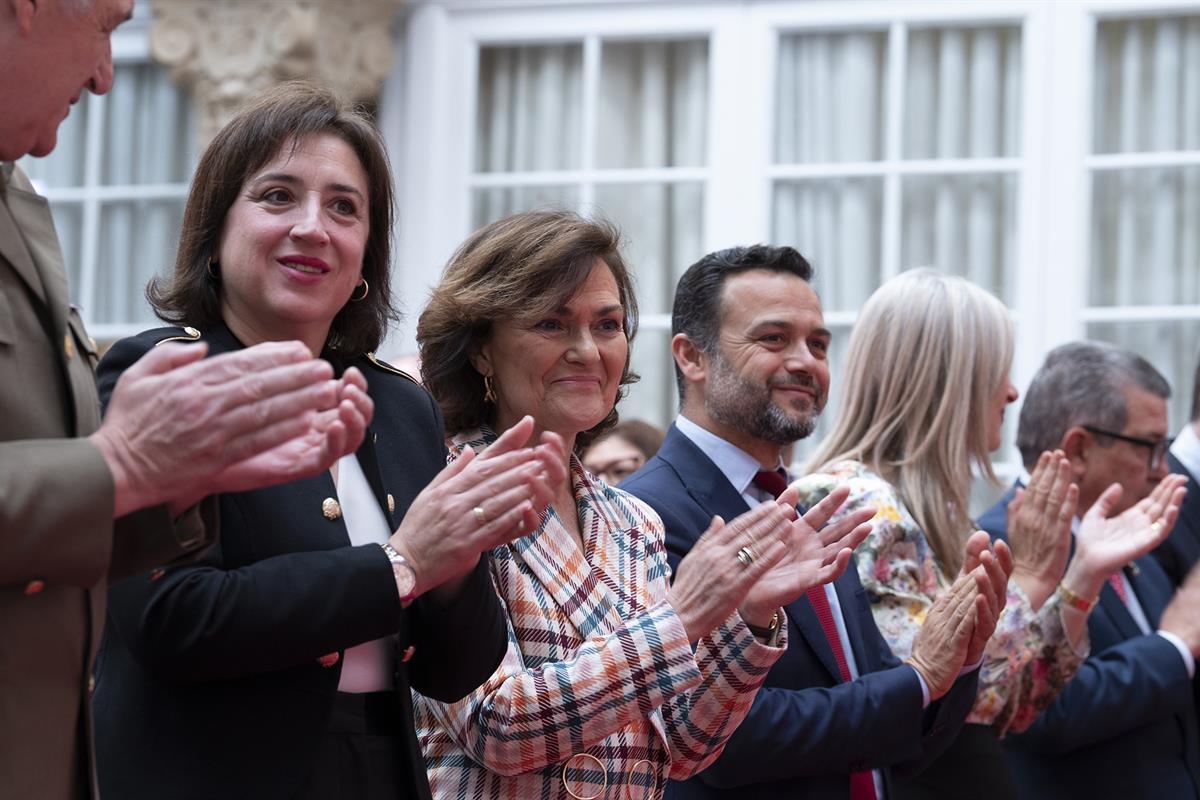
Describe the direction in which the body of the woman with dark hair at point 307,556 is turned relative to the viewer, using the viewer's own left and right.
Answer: facing the viewer and to the right of the viewer

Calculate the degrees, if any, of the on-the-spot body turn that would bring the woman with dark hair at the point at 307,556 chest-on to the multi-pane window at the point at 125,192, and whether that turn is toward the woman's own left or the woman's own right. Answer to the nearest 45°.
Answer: approximately 135° to the woman's own left

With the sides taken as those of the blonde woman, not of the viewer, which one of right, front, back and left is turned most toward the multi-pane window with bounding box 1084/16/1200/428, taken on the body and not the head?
left

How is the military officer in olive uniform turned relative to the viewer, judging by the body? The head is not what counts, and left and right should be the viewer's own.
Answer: facing to the right of the viewer

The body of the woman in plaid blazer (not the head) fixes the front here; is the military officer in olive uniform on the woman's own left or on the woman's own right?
on the woman's own right

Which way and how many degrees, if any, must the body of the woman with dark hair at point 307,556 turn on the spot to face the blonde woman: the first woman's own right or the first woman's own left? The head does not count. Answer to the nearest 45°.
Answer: approximately 90° to the first woman's own left

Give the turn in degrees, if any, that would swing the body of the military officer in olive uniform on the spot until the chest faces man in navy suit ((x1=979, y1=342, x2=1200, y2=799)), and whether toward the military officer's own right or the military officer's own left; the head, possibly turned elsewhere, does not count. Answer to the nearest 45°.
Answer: approximately 45° to the military officer's own left

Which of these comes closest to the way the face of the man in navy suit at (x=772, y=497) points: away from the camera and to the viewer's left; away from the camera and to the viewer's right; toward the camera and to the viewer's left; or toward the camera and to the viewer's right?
toward the camera and to the viewer's right

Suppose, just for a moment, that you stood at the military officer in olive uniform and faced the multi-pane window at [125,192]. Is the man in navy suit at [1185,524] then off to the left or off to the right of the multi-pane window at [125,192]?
right

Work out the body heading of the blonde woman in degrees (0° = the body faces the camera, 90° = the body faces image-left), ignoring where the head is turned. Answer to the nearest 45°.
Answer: approximately 270°

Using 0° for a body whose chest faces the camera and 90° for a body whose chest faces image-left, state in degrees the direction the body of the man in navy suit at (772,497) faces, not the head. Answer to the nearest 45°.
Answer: approximately 315°

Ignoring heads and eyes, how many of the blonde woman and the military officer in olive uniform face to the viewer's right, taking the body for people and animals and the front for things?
2
